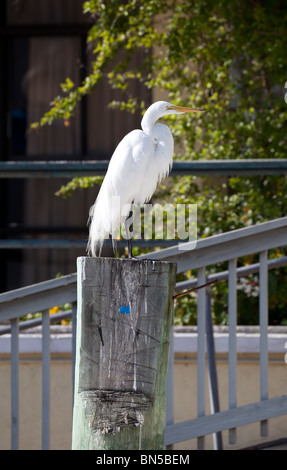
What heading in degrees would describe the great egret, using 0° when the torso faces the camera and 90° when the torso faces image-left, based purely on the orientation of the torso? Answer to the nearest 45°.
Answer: approximately 270°
